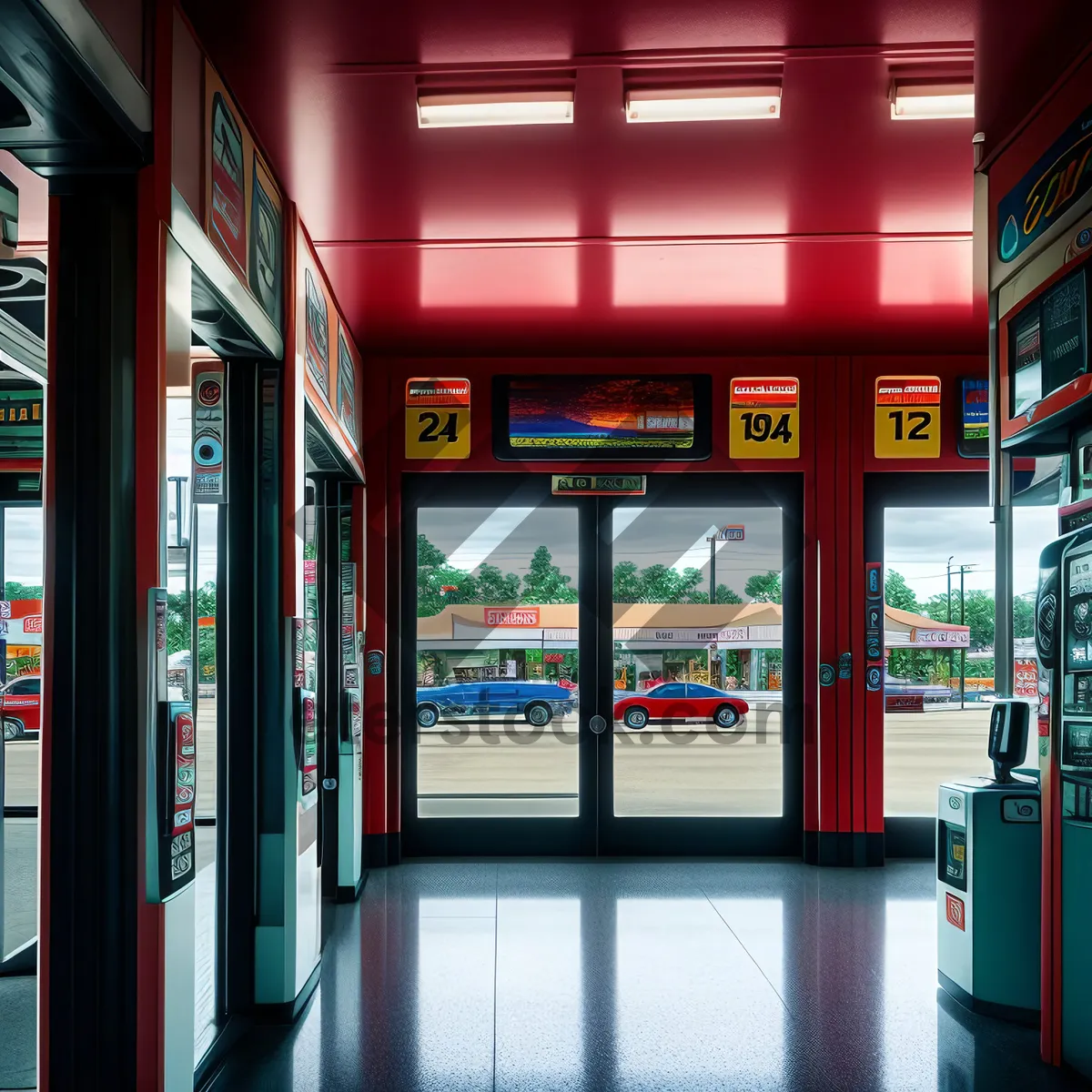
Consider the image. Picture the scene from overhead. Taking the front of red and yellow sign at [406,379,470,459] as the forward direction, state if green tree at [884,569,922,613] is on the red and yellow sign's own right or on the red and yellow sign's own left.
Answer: on the red and yellow sign's own left

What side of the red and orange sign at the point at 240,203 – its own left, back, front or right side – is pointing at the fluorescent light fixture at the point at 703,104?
front

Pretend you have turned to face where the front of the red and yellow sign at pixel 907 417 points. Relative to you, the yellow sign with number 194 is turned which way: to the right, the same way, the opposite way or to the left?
the same way

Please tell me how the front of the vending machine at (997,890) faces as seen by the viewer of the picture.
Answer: facing the viewer and to the left of the viewer

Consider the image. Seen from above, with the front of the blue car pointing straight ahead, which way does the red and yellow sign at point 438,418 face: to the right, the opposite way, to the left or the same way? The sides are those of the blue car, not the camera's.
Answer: to the left

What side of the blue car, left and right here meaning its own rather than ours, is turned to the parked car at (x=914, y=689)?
back

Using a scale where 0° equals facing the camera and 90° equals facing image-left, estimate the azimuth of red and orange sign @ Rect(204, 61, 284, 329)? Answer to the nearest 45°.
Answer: approximately 270°

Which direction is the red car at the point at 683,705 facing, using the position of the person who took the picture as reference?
facing to the left of the viewer

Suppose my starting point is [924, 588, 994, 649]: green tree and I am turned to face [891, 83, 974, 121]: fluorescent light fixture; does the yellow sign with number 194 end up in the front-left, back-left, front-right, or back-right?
front-right

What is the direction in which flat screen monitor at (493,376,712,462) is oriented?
toward the camera

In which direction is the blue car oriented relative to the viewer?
to the viewer's left

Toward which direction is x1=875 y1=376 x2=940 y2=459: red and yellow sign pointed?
toward the camera
